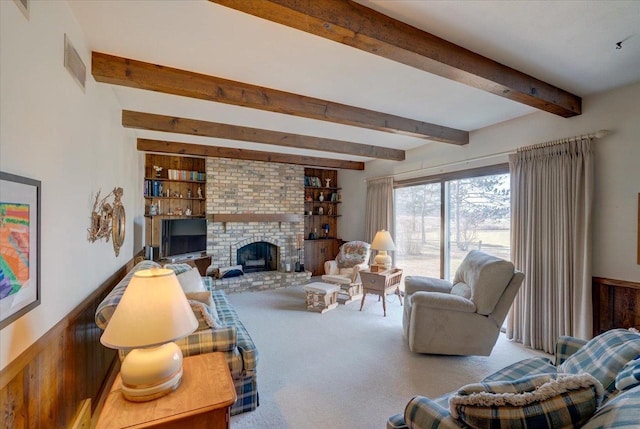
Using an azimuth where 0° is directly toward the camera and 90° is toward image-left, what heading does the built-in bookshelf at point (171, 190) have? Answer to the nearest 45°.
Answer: approximately 0°

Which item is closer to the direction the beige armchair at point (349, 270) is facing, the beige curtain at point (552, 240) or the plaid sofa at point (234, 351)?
the plaid sofa

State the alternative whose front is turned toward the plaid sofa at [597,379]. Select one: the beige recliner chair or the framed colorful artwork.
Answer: the framed colorful artwork

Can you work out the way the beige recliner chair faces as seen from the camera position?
facing to the left of the viewer
